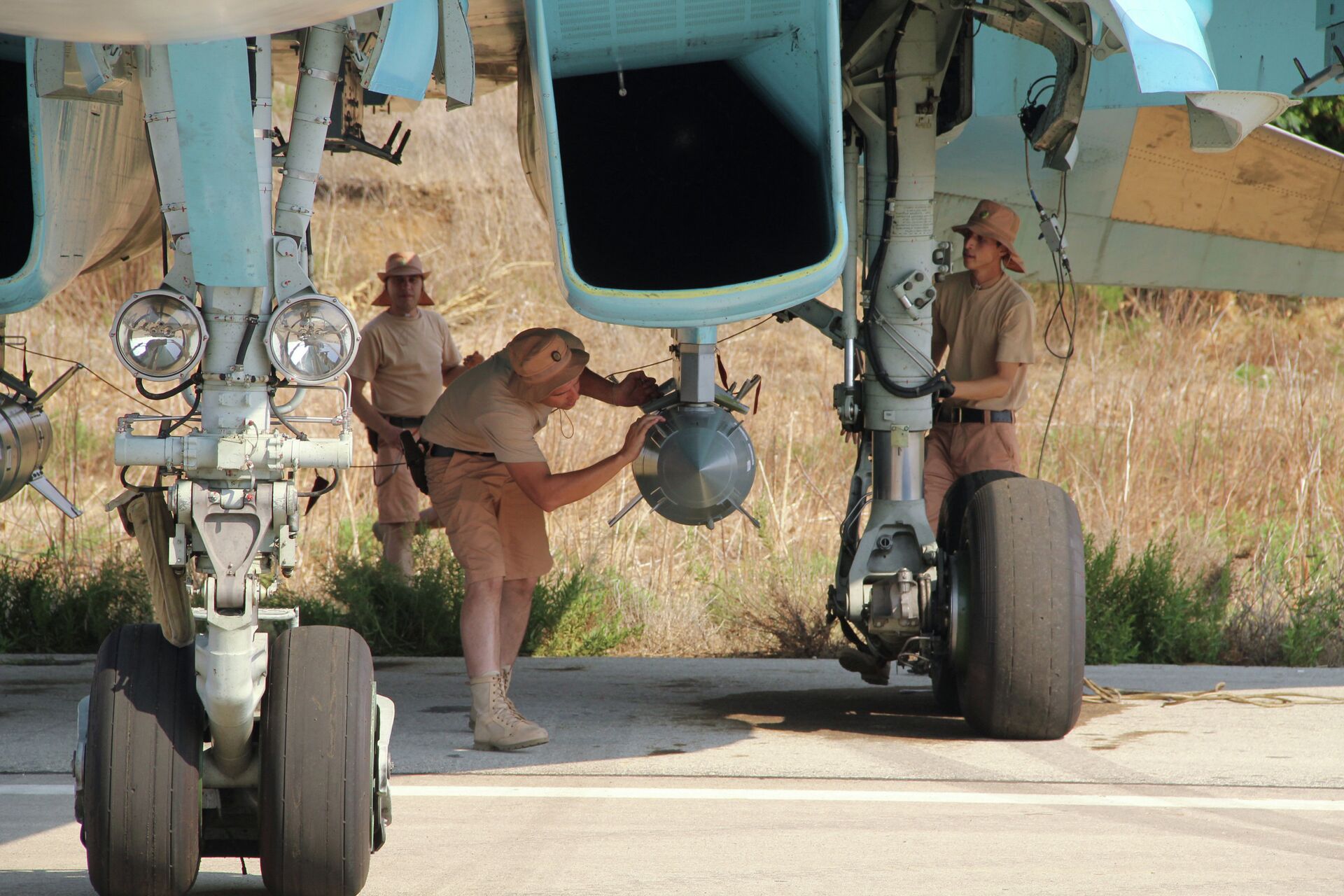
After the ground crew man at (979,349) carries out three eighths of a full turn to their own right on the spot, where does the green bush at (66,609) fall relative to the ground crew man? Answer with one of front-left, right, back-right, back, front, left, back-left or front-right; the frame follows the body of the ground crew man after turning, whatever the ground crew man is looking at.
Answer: left

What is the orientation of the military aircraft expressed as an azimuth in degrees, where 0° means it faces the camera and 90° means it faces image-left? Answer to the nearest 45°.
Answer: approximately 0°

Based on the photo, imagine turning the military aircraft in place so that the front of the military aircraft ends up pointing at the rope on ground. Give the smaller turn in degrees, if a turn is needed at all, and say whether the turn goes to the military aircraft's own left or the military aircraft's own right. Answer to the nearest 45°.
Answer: approximately 135° to the military aircraft's own left

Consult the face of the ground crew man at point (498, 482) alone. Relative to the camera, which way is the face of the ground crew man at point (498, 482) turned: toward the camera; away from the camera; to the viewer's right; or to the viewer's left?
to the viewer's right

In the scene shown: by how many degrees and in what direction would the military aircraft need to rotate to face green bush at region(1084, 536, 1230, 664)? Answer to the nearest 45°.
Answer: approximately 135° to its left

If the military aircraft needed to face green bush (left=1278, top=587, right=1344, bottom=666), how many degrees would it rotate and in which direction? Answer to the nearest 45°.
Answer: approximately 135° to its left

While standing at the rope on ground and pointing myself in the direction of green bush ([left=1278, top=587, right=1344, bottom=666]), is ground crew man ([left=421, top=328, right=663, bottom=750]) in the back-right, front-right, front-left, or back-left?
back-left
